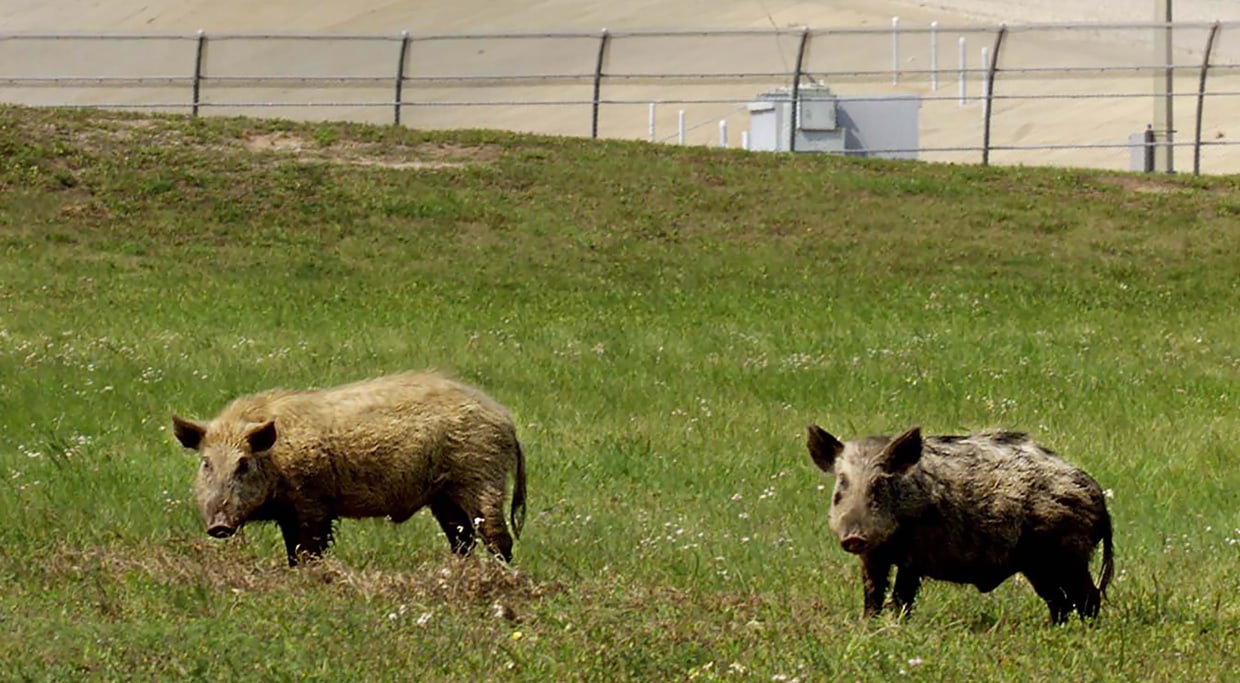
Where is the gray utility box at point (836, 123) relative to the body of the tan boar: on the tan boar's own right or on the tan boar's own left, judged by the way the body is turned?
on the tan boar's own right

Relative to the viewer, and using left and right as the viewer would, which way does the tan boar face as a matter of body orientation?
facing to the left of the viewer

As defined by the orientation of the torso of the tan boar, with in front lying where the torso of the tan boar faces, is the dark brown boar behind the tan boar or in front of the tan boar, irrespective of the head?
behind

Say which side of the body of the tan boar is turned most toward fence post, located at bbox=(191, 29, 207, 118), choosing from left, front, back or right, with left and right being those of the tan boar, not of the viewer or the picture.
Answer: right

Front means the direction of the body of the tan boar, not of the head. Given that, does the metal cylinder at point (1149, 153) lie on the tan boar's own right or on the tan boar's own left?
on the tan boar's own right

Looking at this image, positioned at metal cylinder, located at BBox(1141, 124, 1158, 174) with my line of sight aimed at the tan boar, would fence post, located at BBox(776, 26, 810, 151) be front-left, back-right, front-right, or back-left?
front-right

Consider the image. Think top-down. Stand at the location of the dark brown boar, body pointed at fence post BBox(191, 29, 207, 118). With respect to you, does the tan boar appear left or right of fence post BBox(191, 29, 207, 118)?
left
